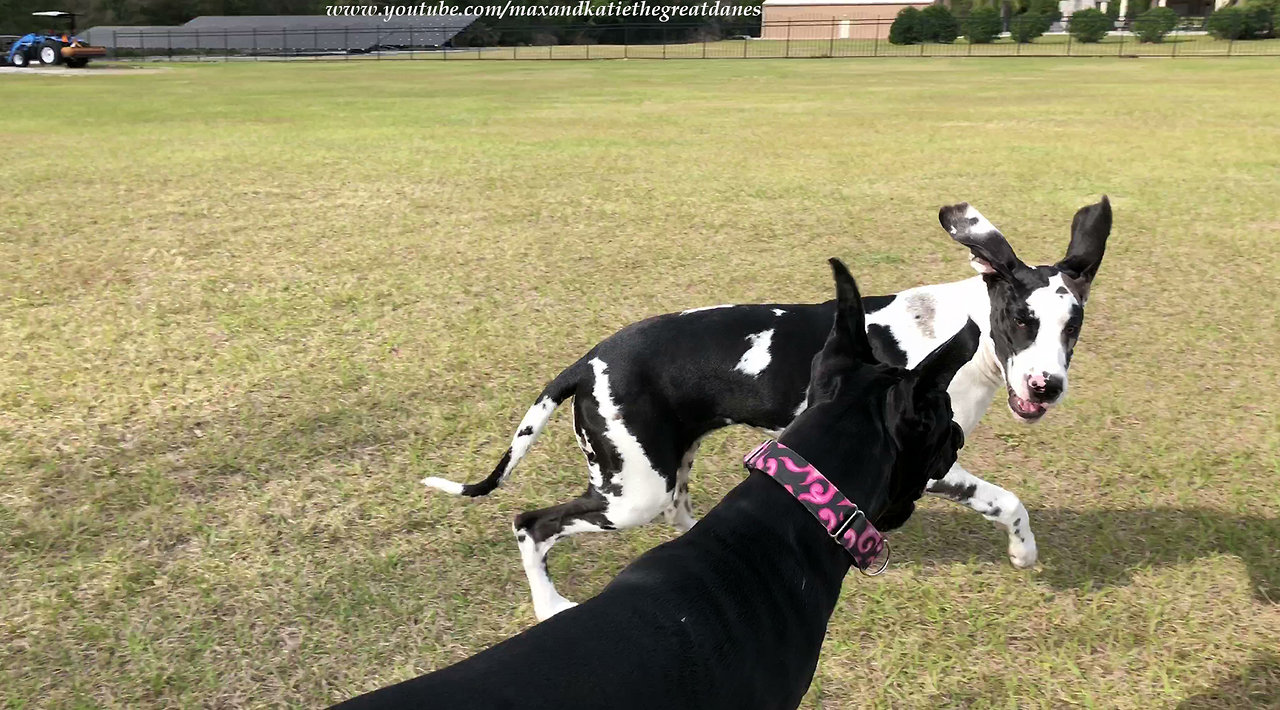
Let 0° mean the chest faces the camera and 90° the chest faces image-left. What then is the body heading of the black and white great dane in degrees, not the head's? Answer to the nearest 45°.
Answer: approximately 270°

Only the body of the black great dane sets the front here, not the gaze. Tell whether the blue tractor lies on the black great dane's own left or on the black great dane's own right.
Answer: on the black great dane's own left

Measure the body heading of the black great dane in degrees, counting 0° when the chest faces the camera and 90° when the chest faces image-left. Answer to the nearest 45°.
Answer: approximately 225°

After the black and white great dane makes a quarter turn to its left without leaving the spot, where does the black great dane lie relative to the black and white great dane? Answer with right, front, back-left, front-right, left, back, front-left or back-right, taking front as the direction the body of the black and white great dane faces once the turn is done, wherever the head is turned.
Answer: back
